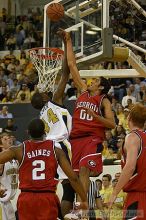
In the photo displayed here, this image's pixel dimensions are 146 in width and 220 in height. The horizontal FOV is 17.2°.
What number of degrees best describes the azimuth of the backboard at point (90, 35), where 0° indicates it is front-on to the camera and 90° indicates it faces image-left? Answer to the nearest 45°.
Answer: approximately 45°

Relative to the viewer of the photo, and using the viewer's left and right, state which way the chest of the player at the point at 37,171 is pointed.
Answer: facing away from the viewer

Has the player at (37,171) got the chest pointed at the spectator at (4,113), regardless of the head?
yes

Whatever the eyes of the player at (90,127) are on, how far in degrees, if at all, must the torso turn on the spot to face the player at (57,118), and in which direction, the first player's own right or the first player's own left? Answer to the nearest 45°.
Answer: approximately 45° to the first player's own right

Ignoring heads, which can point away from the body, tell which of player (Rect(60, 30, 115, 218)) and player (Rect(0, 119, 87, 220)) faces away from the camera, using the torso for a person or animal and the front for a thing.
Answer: player (Rect(0, 119, 87, 220))

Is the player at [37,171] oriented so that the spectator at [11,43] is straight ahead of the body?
yes

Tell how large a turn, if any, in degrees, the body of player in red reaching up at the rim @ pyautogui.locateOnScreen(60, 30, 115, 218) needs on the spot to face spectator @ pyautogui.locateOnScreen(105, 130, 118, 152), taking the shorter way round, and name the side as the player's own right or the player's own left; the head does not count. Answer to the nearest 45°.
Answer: approximately 135° to the player's own right

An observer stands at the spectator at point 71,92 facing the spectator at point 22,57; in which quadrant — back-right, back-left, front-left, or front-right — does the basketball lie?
back-left

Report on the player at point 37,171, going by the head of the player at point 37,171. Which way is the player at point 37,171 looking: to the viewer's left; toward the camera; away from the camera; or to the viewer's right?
away from the camera
